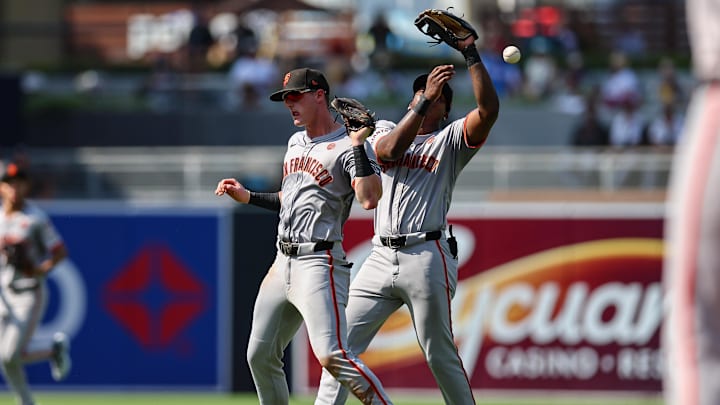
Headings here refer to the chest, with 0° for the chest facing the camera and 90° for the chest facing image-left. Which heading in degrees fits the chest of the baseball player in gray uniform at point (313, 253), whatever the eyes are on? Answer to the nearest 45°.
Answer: approximately 45°

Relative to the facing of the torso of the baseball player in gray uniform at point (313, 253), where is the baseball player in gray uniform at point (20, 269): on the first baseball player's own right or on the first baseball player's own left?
on the first baseball player's own right

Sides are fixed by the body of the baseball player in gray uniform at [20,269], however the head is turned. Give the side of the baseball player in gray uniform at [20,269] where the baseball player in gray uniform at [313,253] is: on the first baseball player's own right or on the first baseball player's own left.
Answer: on the first baseball player's own left

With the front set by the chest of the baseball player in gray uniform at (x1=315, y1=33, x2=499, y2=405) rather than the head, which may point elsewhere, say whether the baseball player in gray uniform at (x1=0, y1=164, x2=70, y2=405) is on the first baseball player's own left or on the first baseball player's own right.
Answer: on the first baseball player's own right

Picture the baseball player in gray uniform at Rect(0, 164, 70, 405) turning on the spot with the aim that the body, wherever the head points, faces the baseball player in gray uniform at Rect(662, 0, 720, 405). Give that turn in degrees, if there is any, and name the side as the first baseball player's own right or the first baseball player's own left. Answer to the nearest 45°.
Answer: approximately 45° to the first baseball player's own left

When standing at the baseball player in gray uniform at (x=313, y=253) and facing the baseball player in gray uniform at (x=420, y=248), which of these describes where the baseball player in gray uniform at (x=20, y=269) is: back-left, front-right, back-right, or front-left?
back-left
